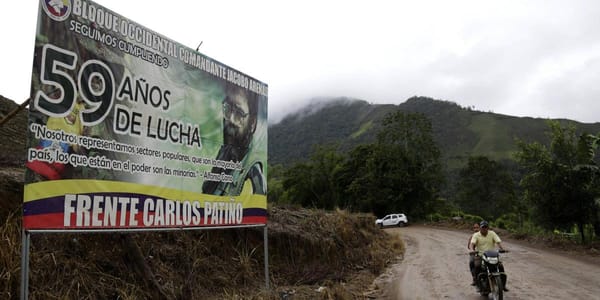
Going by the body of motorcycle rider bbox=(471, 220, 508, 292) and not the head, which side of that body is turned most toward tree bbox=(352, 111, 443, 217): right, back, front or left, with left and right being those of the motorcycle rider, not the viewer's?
back

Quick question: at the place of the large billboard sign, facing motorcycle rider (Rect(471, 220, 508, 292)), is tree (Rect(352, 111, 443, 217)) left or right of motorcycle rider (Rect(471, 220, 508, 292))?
left

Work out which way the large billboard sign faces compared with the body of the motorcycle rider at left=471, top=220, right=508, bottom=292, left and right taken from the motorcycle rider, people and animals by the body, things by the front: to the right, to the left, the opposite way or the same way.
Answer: to the left

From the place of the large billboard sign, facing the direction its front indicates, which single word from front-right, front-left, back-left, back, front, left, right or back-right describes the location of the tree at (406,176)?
left

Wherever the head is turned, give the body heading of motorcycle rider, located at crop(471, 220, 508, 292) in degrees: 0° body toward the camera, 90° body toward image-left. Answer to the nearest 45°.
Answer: approximately 0°

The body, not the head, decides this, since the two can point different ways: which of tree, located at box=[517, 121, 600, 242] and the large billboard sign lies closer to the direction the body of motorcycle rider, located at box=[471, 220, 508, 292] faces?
the large billboard sign

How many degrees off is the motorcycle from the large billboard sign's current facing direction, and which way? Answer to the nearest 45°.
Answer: approximately 45° to its left

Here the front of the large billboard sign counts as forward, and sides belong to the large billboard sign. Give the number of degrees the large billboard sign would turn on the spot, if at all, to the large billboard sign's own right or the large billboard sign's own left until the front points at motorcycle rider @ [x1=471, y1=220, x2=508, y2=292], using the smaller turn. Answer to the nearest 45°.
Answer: approximately 45° to the large billboard sign's own left

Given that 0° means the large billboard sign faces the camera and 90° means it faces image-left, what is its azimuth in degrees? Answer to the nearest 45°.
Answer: approximately 315°
